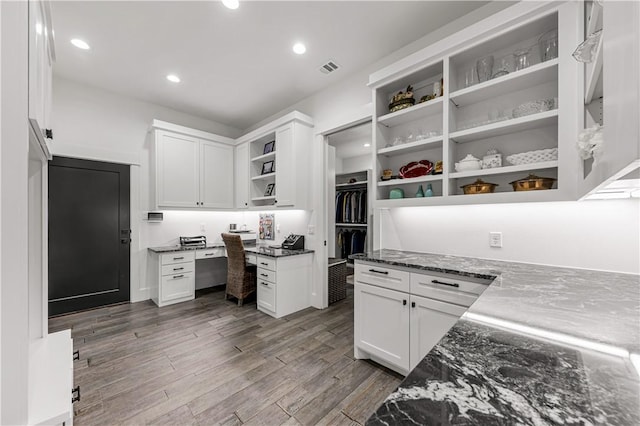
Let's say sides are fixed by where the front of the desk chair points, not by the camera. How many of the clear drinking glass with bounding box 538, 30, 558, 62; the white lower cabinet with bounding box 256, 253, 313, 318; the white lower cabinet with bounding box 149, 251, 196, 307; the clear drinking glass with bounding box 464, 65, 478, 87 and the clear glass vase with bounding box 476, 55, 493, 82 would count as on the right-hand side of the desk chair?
4

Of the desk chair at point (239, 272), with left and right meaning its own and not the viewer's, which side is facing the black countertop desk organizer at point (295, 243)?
right

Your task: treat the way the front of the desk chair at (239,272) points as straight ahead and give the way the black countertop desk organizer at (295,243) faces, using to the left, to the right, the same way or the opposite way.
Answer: the opposite way

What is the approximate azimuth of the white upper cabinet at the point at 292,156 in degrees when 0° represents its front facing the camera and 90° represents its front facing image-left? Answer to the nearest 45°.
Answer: approximately 45°

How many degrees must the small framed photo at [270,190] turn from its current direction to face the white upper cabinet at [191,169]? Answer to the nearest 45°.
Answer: approximately 45° to its right

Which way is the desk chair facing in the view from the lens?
facing away from the viewer and to the right of the viewer

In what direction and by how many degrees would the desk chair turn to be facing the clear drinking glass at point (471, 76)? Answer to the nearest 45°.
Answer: approximately 90° to its right

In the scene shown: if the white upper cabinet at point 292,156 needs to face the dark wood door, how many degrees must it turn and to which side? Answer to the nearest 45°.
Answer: approximately 45° to its right
